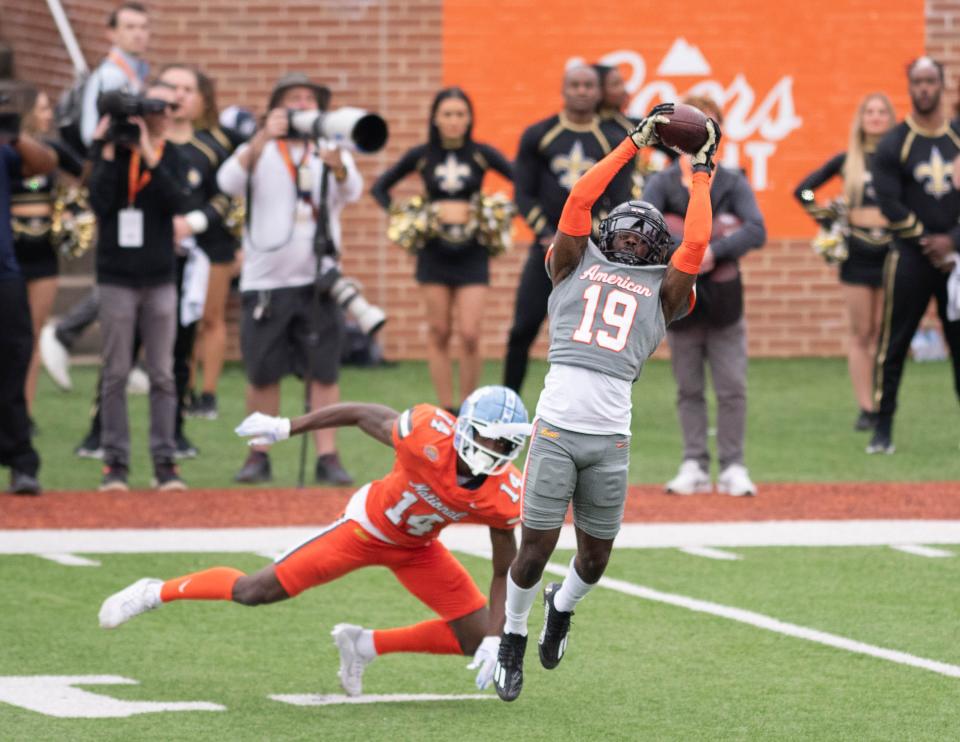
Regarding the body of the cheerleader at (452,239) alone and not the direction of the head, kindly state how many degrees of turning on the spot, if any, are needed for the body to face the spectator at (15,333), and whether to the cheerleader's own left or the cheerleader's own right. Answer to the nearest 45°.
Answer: approximately 45° to the cheerleader's own right

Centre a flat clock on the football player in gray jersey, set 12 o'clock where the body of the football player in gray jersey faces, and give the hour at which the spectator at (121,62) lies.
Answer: The spectator is roughly at 5 o'clock from the football player in gray jersey.

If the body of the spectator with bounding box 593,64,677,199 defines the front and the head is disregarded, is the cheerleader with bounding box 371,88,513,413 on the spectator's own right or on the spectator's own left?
on the spectator's own right

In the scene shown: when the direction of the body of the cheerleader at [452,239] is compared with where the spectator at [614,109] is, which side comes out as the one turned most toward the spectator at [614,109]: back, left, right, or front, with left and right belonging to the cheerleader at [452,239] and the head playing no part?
left

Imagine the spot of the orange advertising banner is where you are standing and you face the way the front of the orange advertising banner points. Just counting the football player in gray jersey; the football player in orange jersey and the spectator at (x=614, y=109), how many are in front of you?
3

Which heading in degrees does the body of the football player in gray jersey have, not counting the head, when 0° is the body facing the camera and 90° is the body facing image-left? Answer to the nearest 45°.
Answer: approximately 0°

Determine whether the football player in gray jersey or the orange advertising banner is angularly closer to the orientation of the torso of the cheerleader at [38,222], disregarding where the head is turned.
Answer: the football player in gray jersey
